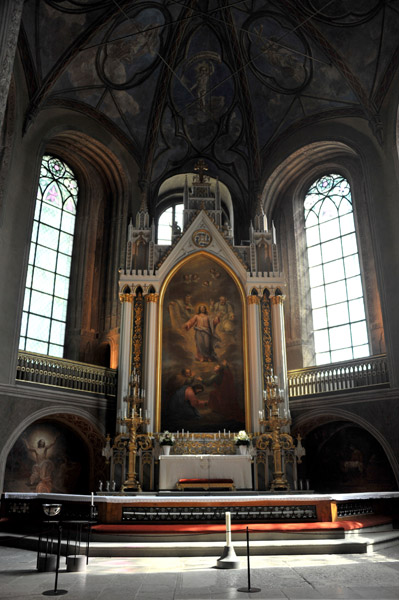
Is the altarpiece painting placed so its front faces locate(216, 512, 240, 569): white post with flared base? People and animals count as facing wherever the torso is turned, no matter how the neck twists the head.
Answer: yes

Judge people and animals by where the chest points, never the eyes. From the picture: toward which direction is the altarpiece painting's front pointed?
toward the camera

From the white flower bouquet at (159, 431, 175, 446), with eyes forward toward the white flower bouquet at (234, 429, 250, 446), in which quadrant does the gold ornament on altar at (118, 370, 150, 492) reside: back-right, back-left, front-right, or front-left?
back-right
